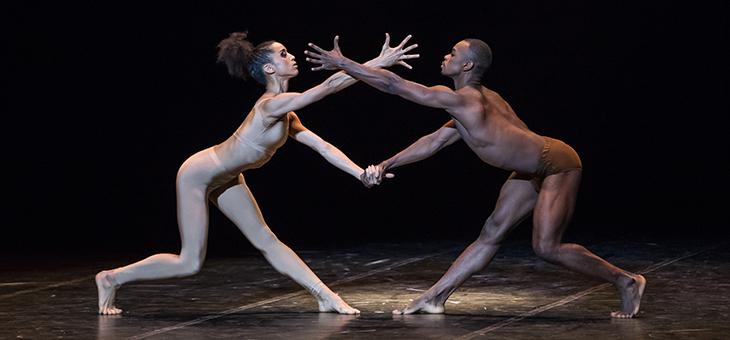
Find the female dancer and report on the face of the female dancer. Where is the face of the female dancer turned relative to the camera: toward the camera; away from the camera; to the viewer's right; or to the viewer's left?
to the viewer's right

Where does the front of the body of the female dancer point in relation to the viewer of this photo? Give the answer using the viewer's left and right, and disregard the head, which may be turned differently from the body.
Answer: facing to the right of the viewer
